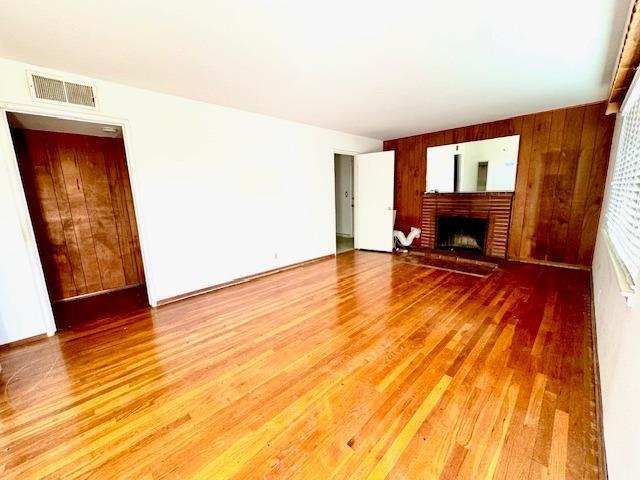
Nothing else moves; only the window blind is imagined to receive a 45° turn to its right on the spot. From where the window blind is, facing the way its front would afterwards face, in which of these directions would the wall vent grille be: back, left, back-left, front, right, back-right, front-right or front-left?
left

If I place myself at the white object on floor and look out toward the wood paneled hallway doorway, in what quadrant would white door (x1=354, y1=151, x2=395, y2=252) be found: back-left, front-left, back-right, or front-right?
front-right

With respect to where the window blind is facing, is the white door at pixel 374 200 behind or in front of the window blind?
in front

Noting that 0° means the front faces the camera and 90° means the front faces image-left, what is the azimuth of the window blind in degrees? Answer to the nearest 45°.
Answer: approximately 90°

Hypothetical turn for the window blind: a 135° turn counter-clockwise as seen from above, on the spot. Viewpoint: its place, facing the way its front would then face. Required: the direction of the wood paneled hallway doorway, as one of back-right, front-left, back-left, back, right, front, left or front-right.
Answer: right

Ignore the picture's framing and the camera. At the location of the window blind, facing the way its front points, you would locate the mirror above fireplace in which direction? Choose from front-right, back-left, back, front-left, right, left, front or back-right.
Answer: front-right

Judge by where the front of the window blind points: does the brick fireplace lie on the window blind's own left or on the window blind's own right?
on the window blind's own right
